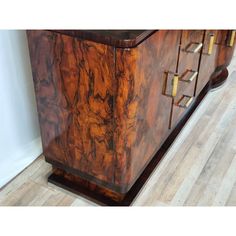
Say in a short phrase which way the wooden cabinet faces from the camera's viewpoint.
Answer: facing the viewer and to the right of the viewer
